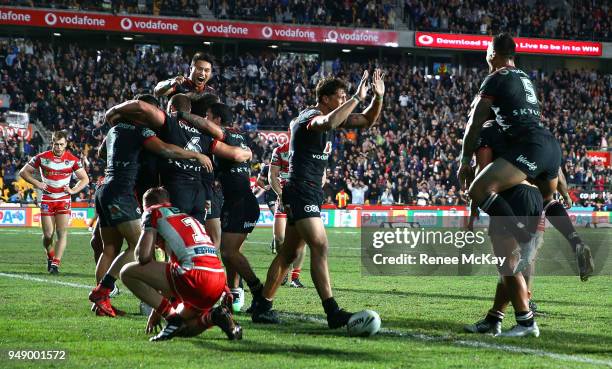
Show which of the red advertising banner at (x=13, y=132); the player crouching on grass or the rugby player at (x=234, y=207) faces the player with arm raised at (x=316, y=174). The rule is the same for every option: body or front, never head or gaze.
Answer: the red advertising banner

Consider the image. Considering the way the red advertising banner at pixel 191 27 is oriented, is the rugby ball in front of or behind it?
in front

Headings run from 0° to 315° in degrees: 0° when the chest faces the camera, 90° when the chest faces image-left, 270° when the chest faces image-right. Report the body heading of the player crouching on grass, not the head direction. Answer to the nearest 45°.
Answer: approximately 135°

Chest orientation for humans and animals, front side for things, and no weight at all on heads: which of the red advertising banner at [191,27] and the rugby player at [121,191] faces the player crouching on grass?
the red advertising banner

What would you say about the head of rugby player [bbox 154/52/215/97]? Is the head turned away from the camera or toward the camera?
toward the camera

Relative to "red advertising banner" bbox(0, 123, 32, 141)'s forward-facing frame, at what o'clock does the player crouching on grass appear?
The player crouching on grass is roughly at 12 o'clock from the red advertising banner.

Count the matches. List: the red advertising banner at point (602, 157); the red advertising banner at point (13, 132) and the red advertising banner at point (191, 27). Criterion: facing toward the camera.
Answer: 3

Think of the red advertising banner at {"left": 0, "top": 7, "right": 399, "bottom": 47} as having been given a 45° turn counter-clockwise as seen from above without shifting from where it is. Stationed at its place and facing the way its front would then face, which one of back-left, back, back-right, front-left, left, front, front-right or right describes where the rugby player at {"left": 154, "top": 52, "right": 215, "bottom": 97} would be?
front-right

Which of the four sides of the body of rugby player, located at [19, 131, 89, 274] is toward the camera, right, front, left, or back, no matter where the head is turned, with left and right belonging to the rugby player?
front

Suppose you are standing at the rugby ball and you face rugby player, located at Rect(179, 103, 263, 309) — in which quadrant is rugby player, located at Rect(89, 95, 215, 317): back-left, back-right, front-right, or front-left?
front-left

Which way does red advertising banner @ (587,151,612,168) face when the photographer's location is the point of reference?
facing the viewer

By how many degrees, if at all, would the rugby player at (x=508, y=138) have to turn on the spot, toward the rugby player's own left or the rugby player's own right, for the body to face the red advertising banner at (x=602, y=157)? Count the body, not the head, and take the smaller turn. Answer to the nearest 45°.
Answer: approximately 45° to the rugby player's own right

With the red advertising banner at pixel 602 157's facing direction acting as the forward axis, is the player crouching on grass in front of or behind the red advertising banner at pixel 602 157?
in front
